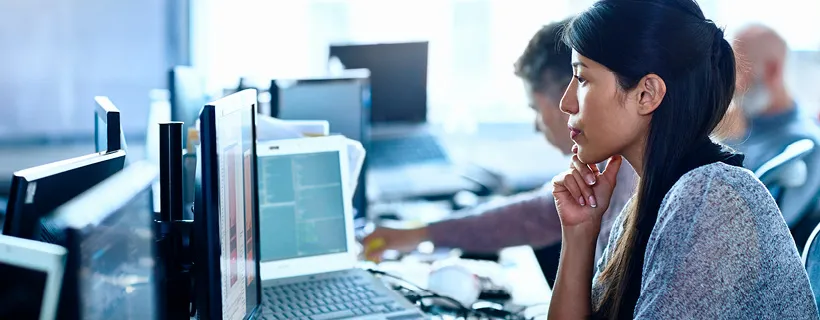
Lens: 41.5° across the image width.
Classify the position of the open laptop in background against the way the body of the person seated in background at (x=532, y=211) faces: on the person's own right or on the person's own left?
on the person's own right

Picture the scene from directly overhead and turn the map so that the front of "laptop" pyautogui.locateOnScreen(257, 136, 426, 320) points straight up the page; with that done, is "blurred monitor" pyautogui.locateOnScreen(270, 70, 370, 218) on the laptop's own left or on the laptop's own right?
on the laptop's own left

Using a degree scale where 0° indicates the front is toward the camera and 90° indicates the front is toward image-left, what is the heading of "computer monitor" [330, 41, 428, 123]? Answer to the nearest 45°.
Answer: approximately 0°

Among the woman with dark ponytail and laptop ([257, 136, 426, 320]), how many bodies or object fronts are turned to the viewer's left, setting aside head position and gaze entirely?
1

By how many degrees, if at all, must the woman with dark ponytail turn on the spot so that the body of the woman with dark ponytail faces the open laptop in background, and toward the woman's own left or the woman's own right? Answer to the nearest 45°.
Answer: approximately 45° to the woman's own right

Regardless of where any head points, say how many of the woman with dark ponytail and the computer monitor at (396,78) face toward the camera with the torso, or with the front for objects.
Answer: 1

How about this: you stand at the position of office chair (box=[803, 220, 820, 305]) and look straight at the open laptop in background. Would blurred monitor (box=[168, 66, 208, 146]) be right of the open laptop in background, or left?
left

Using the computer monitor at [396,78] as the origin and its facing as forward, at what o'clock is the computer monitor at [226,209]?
the computer monitor at [226,209] is roughly at 12 o'clock from the computer monitor at [396,78].

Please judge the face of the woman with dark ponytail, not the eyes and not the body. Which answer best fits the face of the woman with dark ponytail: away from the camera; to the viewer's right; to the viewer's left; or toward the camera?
to the viewer's left

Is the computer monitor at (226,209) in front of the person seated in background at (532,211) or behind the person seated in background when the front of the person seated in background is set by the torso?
in front

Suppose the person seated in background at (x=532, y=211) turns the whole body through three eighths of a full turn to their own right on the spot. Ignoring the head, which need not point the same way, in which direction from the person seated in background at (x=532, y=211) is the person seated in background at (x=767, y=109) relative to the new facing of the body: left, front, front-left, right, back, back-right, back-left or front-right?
front-right

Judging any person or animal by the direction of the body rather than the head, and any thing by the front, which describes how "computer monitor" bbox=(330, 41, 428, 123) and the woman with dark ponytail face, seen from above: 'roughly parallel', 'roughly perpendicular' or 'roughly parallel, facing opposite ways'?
roughly perpendicular

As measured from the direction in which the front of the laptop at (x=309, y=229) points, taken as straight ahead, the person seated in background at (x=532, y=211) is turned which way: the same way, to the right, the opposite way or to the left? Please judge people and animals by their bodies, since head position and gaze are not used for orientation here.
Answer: to the right

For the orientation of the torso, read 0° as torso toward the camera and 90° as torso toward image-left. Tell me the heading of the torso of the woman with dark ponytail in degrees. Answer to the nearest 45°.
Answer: approximately 90°
